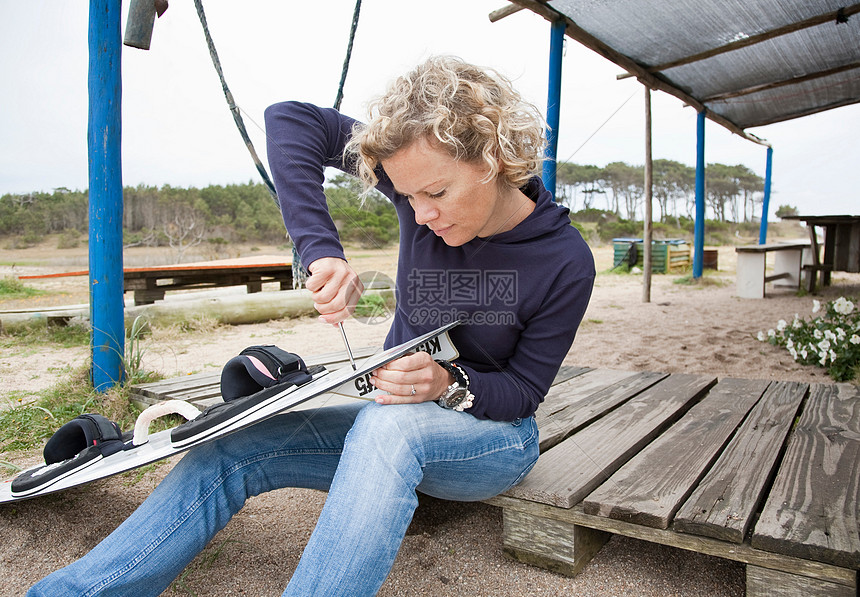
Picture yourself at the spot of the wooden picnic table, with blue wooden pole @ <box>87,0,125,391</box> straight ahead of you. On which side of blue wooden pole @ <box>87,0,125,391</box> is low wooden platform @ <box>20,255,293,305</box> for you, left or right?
right

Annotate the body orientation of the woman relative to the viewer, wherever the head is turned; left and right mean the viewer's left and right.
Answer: facing the viewer and to the left of the viewer

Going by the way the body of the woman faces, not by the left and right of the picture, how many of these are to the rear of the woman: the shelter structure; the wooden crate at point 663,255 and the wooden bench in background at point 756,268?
3

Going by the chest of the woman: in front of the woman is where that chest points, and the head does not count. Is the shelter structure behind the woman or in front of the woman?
behind

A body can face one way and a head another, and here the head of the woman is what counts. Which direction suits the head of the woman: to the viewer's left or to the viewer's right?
to the viewer's left

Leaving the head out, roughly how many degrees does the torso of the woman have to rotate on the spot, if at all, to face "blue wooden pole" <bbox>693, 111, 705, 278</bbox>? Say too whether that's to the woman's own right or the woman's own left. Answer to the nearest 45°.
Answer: approximately 180°

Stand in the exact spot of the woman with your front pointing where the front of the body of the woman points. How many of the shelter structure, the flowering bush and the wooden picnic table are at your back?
3

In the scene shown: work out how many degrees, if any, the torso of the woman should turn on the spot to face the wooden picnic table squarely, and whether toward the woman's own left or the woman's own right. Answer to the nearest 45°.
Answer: approximately 180°

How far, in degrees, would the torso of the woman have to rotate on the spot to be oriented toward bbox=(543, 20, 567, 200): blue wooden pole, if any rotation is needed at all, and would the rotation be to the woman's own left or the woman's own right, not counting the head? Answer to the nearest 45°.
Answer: approximately 180°

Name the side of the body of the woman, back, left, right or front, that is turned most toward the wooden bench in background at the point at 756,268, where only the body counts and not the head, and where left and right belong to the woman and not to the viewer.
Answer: back
